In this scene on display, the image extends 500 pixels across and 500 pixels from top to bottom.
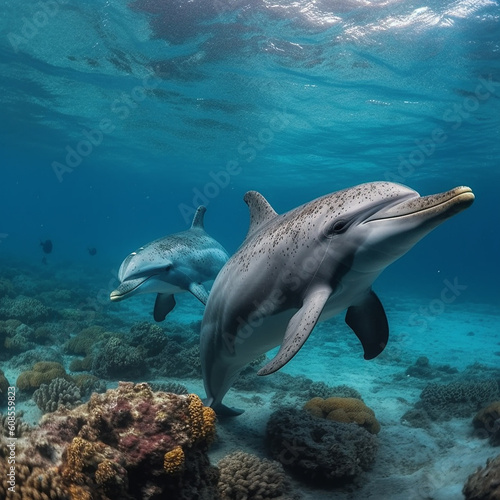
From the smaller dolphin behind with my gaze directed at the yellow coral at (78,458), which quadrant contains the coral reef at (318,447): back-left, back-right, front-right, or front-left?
front-left

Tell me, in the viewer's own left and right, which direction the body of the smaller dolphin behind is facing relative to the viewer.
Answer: facing the viewer and to the left of the viewer

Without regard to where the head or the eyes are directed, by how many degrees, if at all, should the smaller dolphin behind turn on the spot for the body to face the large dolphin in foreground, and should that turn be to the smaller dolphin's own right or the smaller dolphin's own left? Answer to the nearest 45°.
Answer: approximately 45° to the smaller dolphin's own left

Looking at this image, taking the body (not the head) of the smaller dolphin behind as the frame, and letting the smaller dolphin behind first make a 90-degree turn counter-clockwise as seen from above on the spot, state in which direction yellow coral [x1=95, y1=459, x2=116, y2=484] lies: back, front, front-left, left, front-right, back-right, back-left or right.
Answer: front-right

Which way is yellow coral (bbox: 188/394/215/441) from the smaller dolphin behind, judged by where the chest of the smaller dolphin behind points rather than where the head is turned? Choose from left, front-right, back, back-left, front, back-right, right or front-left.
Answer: front-left

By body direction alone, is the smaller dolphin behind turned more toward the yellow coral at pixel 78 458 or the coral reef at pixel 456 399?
the yellow coral
